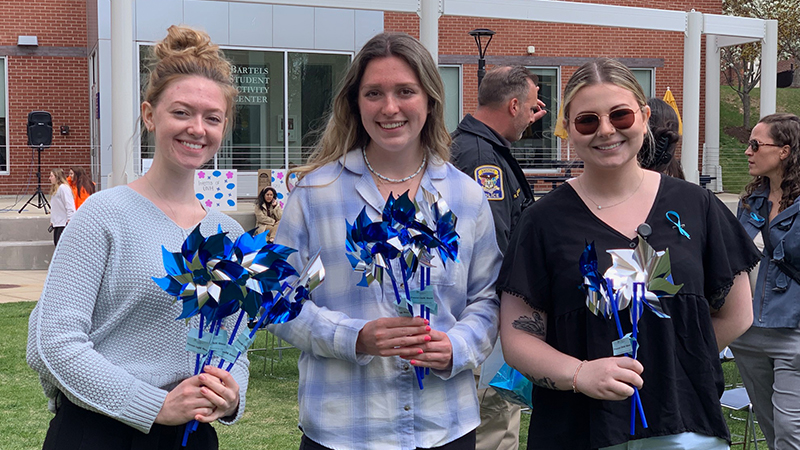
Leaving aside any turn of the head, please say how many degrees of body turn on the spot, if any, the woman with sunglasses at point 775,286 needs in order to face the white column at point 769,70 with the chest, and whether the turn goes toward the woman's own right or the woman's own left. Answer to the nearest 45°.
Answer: approximately 135° to the woman's own right

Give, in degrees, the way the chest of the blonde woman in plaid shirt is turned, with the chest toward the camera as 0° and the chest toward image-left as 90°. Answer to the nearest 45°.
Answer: approximately 0°

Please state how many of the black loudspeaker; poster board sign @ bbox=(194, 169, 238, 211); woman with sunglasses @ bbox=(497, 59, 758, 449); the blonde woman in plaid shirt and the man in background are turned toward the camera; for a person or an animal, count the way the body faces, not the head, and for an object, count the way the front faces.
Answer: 4

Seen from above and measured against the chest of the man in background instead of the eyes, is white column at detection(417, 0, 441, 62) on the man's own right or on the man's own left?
on the man's own left

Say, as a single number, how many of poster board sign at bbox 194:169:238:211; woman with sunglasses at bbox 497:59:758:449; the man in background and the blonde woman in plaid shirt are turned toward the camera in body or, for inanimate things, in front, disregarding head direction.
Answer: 3

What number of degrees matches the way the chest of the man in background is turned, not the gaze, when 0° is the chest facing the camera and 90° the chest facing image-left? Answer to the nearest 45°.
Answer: approximately 270°

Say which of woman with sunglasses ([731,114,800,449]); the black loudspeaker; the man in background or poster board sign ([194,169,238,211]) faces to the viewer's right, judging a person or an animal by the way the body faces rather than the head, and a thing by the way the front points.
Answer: the man in background

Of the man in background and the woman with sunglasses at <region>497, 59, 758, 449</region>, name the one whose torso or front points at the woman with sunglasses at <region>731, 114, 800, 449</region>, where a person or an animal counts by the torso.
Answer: the man in background

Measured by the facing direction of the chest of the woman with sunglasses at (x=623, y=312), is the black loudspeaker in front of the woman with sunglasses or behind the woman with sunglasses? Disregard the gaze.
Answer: behind

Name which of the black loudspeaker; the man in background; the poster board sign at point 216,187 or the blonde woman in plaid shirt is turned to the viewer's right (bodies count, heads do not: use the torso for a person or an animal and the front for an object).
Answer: the man in background
